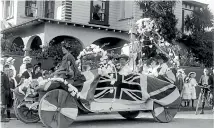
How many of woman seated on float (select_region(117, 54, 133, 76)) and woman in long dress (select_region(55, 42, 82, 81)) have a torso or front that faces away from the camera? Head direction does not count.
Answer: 0

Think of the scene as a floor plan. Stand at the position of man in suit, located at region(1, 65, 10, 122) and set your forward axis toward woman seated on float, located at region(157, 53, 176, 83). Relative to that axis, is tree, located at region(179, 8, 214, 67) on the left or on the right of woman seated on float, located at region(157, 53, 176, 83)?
left

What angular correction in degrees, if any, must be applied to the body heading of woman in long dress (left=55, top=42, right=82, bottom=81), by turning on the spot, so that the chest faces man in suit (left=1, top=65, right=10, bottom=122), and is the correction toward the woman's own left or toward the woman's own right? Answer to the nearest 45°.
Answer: approximately 45° to the woman's own right

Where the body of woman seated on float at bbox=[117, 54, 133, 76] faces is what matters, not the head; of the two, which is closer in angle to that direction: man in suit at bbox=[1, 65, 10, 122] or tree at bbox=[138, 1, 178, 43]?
the man in suit

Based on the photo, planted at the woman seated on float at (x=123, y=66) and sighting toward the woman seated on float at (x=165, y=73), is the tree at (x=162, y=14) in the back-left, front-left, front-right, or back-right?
front-left

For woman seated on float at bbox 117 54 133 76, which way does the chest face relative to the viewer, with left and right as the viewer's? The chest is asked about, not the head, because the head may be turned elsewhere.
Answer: facing the viewer and to the left of the viewer

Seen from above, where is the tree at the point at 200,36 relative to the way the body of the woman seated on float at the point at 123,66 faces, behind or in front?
behind

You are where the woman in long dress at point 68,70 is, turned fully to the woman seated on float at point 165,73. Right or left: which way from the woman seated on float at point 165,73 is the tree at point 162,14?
left

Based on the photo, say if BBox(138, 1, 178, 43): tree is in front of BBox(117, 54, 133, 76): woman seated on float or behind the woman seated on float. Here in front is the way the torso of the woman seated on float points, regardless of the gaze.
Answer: behind

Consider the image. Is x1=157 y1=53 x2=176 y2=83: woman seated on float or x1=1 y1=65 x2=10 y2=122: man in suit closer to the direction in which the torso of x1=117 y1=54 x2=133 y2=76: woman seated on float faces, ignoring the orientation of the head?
the man in suit

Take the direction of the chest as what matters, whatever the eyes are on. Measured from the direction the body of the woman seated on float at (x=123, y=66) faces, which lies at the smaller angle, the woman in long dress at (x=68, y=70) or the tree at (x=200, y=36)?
the woman in long dress
